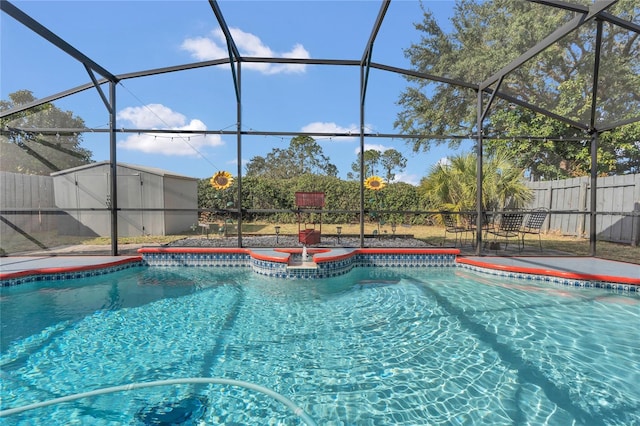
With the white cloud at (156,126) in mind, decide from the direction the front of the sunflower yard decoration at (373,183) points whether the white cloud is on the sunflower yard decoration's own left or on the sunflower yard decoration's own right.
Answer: on the sunflower yard decoration's own right

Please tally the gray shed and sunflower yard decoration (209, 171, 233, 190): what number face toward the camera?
2

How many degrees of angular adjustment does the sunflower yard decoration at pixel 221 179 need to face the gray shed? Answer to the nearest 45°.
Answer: approximately 135° to its right

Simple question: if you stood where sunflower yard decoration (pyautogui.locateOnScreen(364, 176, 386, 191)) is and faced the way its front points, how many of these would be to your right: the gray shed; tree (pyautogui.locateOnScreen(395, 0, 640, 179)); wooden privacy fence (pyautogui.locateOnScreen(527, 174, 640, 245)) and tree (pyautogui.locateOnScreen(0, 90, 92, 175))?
2

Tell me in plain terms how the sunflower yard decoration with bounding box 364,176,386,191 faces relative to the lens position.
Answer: facing the viewer

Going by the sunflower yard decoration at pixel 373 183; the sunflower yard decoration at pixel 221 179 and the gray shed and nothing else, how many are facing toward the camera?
3

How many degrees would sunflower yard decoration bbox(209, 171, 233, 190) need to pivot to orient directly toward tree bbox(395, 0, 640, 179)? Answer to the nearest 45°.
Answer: approximately 90° to its left

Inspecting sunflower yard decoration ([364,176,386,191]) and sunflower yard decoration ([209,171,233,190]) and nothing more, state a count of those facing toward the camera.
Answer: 2

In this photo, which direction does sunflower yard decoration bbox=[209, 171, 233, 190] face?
toward the camera

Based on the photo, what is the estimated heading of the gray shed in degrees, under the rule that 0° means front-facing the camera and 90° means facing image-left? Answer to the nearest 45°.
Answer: approximately 0°
